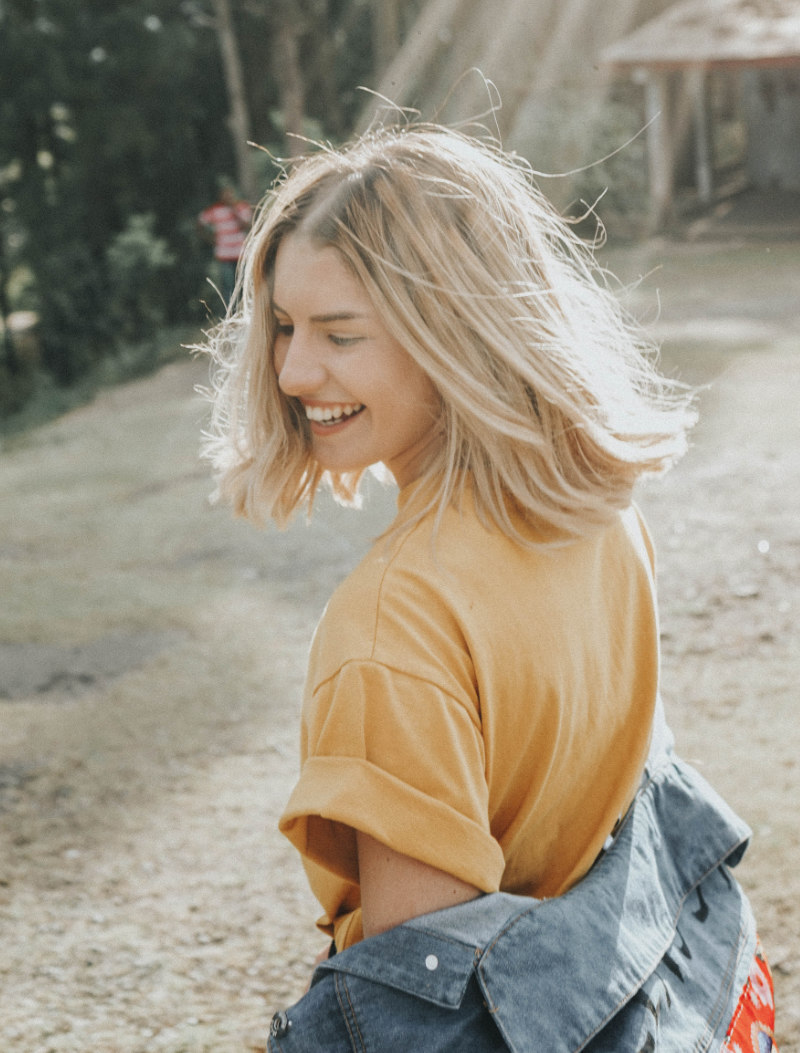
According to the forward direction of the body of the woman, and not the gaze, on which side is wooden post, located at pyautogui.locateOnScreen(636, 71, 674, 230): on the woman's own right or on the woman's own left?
on the woman's own right

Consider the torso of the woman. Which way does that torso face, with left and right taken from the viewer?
facing away from the viewer and to the left of the viewer

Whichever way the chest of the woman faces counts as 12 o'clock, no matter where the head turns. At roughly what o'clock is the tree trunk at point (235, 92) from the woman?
The tree trunk is roughly at 1 o'clock from the woman.

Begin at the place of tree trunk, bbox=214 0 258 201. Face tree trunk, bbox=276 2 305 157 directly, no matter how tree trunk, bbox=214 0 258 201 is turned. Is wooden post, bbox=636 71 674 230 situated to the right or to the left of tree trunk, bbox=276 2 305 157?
left

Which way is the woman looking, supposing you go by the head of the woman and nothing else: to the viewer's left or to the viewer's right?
to the viewer's left

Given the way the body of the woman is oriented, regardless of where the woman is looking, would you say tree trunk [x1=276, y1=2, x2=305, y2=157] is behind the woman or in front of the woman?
in front

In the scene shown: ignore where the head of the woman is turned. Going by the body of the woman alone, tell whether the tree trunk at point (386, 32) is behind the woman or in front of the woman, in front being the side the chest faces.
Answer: in front

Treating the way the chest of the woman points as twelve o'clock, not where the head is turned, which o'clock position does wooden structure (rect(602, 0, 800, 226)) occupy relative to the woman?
The wooden structure is roughly at 2 o'clock from the woman.

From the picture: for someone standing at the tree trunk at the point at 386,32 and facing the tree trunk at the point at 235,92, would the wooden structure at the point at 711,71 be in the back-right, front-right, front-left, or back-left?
back-left
